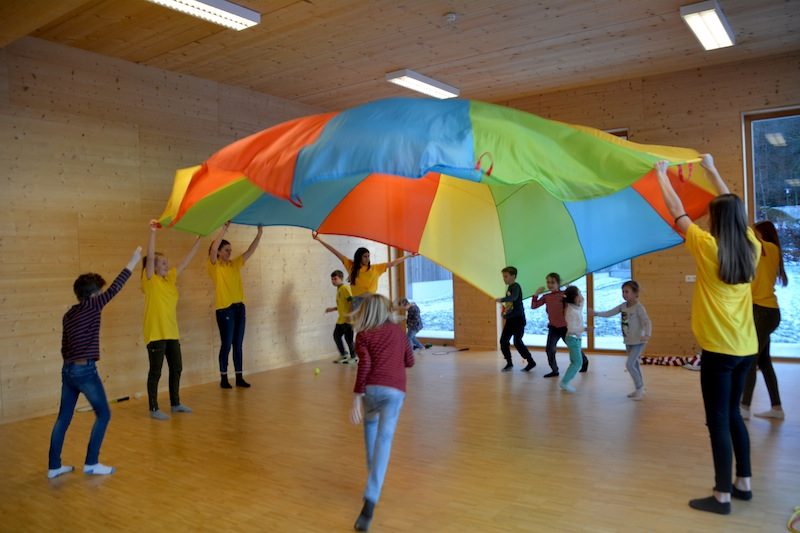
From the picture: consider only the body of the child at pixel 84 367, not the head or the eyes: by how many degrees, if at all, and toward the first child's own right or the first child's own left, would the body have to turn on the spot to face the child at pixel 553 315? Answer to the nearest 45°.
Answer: approximately 45° to the first child's own right

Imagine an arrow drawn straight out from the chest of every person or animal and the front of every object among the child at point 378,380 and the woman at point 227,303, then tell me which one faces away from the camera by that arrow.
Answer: the child at point 378,380

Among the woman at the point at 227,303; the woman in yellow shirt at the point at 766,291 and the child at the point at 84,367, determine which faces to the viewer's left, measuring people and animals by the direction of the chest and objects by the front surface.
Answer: the woman in yellow shirt

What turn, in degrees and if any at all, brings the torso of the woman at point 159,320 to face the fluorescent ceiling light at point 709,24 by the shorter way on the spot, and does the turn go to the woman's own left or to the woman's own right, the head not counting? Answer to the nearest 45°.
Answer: approximately 45° to the woman's own left

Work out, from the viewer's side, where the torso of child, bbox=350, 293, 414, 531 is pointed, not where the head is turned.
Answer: away from the camera

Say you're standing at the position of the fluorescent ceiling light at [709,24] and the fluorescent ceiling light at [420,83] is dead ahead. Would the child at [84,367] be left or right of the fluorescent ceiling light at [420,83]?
left

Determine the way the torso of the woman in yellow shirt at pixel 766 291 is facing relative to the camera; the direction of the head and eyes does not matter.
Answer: to the viewer's left

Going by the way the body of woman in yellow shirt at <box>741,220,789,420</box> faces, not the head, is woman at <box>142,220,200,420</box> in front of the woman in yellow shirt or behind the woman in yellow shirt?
in front

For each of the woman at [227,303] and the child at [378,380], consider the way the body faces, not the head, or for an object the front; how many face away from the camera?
1

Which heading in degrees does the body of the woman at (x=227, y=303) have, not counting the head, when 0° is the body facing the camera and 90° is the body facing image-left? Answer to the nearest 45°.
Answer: approximately 315°

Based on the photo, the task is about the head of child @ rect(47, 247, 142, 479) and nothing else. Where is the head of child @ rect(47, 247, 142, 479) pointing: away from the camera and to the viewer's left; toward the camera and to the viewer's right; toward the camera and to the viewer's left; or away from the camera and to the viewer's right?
away from the camera and to the viewer's right

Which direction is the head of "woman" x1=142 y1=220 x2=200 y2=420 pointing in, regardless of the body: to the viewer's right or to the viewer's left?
to the viewer's right

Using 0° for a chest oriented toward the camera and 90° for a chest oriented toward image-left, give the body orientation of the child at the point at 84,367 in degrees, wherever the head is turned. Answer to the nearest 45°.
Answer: approximately 225°

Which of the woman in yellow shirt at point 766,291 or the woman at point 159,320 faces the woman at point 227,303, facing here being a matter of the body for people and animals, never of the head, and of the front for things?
the woman in yellow shirt

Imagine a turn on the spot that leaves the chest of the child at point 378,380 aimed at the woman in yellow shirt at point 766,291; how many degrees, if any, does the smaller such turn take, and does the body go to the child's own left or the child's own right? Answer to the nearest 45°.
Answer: approximately 45° to the child's own right

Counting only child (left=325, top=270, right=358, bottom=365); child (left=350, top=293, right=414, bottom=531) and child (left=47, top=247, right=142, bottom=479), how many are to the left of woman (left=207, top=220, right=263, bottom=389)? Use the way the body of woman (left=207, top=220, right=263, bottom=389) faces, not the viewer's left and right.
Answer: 1

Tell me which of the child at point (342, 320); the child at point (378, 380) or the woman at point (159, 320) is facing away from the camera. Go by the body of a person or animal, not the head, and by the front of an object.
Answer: the child at point (378, 380)

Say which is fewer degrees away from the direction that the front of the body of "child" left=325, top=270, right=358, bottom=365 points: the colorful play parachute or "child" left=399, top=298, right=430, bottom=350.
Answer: the colorful play parachute
